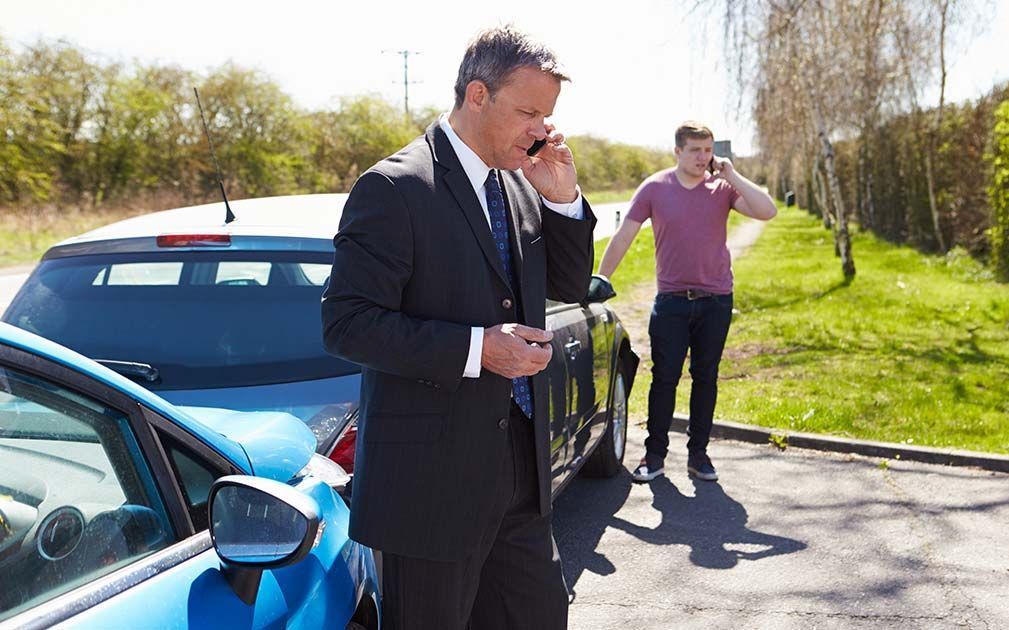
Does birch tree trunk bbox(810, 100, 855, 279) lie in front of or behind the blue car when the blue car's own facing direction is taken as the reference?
in front

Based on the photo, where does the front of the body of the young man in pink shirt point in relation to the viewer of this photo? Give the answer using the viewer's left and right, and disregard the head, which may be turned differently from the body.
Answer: facing the viewer

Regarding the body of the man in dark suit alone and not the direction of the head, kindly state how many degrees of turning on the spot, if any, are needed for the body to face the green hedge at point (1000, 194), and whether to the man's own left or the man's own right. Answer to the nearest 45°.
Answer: approximately 90° to the man's own left

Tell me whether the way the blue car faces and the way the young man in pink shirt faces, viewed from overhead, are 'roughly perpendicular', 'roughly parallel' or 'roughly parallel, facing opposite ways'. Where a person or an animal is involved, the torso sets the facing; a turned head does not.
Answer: roughly parallel, facing opposite ways

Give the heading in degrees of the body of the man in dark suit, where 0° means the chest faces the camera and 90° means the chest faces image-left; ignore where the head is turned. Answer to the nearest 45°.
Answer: approximately 315°

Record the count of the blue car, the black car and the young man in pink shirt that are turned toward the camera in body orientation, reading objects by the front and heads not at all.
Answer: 1

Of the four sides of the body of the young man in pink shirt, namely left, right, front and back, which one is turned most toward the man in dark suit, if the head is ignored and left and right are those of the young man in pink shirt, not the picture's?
front

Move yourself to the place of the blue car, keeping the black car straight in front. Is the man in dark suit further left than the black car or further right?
right

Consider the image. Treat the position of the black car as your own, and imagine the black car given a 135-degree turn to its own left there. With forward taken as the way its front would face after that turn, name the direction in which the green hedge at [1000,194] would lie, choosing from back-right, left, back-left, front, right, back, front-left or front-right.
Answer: back-right

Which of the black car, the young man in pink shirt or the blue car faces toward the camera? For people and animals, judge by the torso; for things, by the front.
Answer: the young man in pink shirt

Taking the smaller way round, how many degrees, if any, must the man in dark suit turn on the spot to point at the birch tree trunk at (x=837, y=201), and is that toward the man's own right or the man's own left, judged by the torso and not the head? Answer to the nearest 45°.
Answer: approximately 90° to the man's own left

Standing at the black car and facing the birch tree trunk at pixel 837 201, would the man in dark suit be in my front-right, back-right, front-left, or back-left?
back-right

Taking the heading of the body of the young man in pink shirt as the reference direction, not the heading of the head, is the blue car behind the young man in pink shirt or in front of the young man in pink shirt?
in front

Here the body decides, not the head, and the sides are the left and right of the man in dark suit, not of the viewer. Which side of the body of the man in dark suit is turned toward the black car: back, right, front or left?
back

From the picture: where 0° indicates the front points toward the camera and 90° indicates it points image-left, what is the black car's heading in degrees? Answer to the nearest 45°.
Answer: approximately 225°
